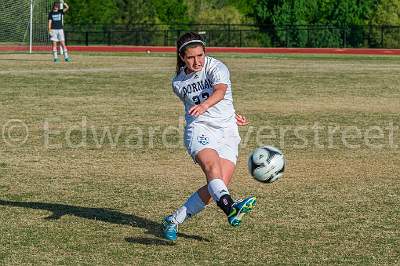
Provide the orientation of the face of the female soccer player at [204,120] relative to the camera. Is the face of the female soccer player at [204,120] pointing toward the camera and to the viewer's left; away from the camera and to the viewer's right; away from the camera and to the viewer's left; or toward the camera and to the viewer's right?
toward the camera and to the viewer's right

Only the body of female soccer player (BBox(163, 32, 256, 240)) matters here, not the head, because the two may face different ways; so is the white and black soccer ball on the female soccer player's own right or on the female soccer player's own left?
on the female soccer player's own left

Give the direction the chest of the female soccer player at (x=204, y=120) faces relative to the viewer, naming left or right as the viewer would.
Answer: facing the viewer
